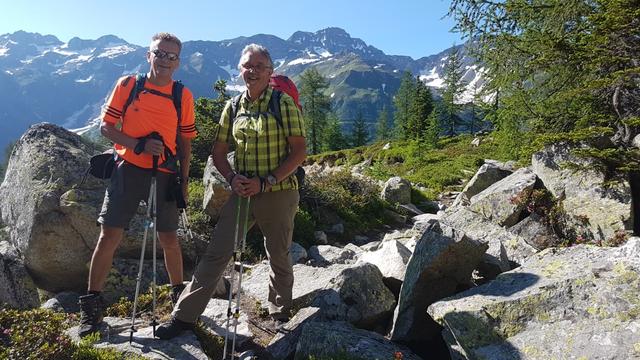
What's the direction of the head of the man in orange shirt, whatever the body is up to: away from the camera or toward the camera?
toward the camera

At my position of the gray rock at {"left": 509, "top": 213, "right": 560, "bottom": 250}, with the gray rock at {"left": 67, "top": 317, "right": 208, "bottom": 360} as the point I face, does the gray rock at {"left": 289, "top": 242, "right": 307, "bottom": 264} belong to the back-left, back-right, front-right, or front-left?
front-right

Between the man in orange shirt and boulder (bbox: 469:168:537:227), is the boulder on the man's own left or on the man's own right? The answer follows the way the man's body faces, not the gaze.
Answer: on the man's own left

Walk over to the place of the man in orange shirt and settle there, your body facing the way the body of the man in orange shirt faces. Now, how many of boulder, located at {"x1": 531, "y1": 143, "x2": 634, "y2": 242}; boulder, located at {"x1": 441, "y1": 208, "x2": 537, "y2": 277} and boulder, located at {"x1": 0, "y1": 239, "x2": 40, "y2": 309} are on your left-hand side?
2

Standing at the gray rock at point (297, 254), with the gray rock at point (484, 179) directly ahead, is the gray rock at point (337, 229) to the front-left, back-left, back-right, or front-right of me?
front-left

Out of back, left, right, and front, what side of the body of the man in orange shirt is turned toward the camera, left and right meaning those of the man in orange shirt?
front

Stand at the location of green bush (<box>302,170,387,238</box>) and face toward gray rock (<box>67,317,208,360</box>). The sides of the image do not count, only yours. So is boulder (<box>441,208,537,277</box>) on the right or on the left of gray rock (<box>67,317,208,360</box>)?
left

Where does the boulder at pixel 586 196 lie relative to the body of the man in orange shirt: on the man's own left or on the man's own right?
on the man's own left

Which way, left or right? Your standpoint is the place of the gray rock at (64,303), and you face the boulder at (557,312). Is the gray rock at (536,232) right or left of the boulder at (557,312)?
left

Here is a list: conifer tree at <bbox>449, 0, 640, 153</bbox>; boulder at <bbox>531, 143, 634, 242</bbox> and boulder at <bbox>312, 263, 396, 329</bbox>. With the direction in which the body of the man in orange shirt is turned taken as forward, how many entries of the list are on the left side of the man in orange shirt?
3

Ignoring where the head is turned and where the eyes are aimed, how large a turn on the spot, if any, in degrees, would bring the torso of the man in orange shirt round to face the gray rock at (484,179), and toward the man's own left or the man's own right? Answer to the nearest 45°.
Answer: approximately 135° to the man's own left

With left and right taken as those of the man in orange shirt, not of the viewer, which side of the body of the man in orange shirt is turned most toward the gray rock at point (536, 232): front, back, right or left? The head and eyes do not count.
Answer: left

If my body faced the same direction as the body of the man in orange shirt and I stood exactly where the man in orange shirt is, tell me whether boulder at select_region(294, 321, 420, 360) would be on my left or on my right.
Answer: on my left

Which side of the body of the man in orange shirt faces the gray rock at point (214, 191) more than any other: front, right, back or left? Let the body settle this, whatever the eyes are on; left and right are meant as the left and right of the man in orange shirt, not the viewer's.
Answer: back

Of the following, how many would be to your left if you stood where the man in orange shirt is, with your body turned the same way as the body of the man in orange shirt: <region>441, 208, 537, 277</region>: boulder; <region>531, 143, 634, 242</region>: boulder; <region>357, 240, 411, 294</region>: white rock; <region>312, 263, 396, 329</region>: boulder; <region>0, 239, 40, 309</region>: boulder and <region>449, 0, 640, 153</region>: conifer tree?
5

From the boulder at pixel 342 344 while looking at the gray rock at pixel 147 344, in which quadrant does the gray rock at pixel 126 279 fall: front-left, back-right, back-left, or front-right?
front-right
